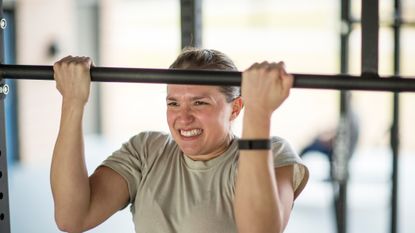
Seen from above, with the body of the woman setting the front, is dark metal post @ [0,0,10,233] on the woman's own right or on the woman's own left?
on the woman's own right

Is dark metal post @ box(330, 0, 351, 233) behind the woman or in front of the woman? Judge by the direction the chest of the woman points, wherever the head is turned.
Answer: behind

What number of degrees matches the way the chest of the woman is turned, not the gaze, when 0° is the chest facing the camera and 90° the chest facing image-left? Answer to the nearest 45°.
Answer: approximately 45°
